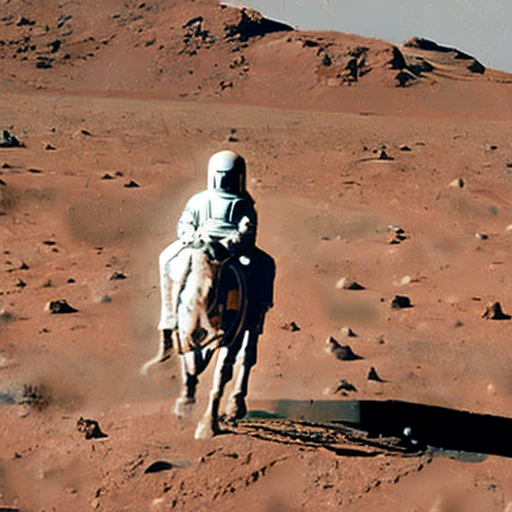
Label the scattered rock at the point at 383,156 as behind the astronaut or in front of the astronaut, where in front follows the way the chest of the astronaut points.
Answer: behind

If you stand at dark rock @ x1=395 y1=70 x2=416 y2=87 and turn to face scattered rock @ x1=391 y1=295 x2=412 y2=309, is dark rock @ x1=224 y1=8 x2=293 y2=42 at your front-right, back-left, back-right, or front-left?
back-right

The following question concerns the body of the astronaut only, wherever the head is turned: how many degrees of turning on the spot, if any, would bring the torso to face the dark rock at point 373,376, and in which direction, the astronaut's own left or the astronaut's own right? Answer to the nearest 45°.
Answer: approximately 135° to the astronaut's own left

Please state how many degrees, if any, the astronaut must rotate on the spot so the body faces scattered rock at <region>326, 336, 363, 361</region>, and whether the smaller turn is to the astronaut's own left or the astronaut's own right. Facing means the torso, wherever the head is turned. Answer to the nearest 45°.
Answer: approximately 135° to the astronaut's own left

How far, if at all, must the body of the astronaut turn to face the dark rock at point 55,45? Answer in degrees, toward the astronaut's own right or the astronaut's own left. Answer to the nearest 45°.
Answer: approximately 180°

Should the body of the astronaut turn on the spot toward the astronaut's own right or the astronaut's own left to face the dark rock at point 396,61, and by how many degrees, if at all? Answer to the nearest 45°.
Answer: approximately 180°

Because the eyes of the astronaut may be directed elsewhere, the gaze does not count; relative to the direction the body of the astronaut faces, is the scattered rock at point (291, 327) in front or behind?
behind

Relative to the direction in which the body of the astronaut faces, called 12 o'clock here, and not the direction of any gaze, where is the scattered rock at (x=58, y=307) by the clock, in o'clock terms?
The scattered rock is roughly at 5 o'clock from the astronaut.

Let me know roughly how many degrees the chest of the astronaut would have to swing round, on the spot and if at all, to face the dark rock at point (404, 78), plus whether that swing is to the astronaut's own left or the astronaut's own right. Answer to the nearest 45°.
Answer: approximately 180°

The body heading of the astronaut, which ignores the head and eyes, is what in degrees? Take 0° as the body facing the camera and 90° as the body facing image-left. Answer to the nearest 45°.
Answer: approximately 0°

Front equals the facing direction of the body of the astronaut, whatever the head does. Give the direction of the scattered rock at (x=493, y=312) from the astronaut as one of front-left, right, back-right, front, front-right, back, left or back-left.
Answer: back-left
